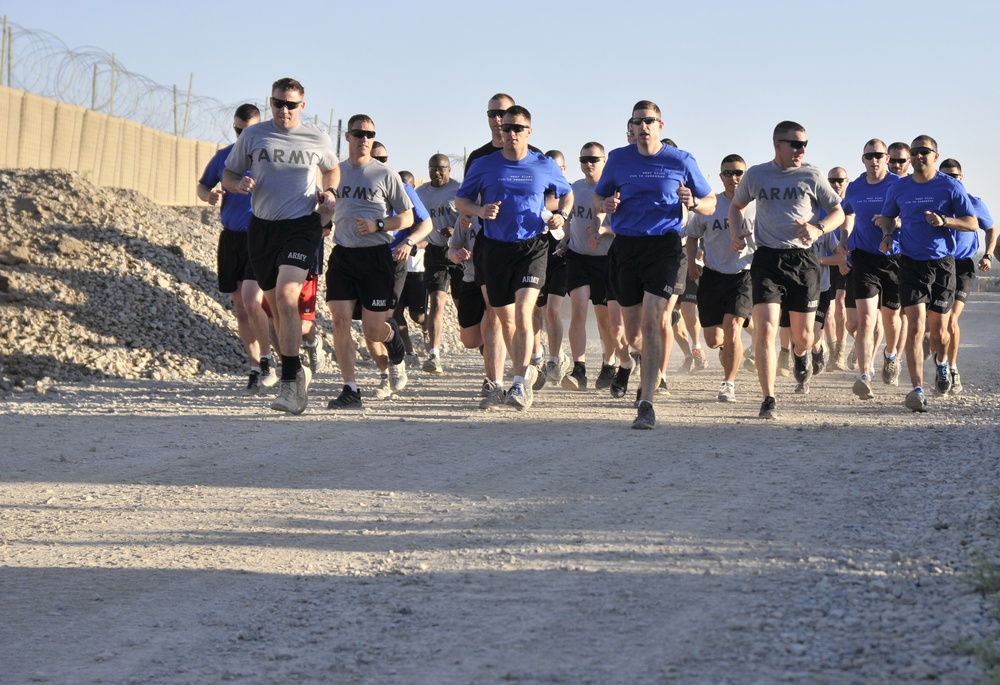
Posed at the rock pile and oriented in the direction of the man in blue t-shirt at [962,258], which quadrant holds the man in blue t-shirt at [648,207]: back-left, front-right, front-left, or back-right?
front-right

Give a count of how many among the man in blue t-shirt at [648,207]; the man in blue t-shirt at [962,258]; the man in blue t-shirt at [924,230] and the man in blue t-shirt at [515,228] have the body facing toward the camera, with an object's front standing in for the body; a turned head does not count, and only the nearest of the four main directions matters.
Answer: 4

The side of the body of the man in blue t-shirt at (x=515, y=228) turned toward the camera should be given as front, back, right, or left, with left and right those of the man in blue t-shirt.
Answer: front

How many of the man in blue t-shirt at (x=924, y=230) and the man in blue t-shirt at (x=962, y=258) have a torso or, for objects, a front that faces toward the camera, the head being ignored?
2

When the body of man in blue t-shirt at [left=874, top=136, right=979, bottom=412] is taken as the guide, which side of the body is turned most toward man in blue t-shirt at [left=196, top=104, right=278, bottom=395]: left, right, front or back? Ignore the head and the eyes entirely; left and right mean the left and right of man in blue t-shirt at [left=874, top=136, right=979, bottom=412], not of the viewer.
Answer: right

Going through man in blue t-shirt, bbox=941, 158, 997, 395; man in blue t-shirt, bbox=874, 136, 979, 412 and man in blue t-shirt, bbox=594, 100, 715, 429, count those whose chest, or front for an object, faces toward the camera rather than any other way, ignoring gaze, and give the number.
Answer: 3

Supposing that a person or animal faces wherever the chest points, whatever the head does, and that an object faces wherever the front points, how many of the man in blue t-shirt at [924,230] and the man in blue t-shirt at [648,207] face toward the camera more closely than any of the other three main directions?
2

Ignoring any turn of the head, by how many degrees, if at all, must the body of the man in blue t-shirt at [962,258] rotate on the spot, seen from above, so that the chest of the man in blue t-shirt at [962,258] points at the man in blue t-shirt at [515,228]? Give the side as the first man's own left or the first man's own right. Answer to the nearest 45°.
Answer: approximately 45° to the first man's own right

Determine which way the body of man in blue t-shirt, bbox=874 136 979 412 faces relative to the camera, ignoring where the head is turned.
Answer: toward the camera

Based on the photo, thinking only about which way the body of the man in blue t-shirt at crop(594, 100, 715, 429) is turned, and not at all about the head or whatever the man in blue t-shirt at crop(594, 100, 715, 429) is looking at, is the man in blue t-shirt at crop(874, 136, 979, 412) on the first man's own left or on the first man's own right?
on the first man's own left

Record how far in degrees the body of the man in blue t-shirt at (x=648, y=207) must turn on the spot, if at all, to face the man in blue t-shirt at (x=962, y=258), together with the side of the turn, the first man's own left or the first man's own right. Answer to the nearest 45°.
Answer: approximately 135° to the first man's own left

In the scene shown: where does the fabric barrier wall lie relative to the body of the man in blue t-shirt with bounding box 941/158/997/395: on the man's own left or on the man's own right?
on the man's own right

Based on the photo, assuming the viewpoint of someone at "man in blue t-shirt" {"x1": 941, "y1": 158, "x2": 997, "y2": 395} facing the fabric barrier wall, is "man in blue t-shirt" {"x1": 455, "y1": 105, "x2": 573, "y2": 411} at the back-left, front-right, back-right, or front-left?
front-left
